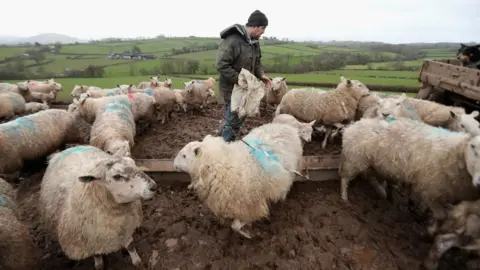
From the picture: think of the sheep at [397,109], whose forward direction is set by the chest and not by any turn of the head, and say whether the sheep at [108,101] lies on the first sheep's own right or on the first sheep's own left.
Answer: on the first sheep's own right

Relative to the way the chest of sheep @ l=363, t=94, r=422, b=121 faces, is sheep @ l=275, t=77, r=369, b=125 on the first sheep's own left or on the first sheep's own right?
on the first sheep's own right

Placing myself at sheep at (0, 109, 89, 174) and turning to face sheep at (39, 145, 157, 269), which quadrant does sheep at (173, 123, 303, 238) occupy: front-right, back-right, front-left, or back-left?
front-left

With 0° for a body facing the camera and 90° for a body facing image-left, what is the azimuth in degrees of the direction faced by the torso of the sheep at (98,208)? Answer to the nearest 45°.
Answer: approximately 315°

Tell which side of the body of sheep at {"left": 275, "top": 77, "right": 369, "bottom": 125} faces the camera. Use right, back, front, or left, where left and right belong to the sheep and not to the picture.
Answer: right

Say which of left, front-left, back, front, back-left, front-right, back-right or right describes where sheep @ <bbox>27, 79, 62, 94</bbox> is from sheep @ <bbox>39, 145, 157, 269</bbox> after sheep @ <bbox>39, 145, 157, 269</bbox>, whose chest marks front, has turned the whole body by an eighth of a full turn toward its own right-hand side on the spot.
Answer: back

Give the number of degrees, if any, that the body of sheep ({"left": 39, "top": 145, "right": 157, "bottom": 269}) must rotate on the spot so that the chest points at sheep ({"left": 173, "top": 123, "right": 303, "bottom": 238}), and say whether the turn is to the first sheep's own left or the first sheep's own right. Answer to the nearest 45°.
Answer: approximately 45° to the first sheep's own left

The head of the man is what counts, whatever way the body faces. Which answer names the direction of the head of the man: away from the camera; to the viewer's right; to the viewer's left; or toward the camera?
to the viewer's right

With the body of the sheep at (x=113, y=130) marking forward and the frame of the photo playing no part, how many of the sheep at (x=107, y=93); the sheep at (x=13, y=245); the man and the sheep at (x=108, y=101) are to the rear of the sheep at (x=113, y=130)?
2
